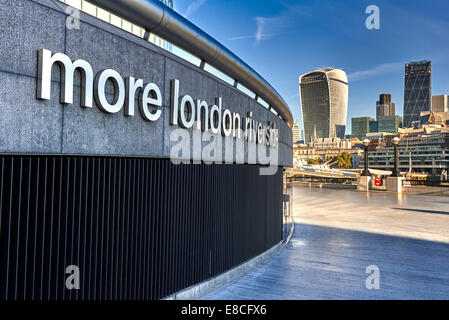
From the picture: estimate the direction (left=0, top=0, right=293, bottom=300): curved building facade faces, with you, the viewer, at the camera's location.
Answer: facing the viewer and to the right of the viewer
